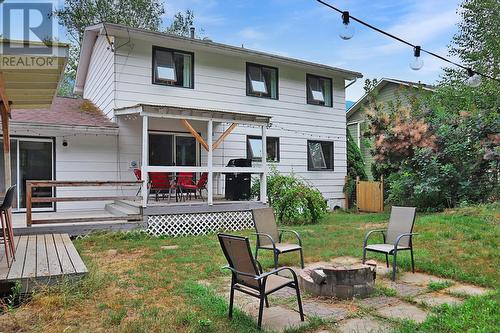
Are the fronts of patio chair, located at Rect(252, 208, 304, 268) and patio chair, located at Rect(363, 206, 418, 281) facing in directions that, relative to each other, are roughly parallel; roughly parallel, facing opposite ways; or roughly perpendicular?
roughly perpendicular

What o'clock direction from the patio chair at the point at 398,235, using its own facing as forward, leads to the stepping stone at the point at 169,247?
The stepping stone is roughly at 2 o'clock from the patio chair.

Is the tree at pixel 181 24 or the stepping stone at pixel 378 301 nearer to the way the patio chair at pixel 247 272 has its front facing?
the stepping stone

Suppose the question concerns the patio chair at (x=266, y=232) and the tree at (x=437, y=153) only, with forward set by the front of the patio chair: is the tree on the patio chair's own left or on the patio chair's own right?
on the patio chair's own left

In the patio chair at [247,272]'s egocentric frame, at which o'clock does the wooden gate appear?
The wooden gate is roughly at 11 o'clock from the patio chair.

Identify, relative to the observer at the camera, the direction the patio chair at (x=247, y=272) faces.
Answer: facing away from the viewer and to the right of the viewer

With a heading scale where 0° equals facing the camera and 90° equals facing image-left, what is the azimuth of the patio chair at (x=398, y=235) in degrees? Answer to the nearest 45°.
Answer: approximately 45°

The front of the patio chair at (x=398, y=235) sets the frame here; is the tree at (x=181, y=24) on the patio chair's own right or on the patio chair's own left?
on the patio chair's own right

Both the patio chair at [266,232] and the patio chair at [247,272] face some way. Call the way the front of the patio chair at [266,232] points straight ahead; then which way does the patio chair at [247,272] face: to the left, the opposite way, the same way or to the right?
to the left

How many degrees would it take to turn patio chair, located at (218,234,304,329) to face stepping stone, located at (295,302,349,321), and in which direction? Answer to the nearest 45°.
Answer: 0° — it already faces it

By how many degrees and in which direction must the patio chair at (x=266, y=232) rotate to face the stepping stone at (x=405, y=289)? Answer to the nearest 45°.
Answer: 0° — it already faces it

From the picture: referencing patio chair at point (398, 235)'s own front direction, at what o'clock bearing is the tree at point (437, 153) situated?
The tree is roughly at 5 o'clock from the patio chair.

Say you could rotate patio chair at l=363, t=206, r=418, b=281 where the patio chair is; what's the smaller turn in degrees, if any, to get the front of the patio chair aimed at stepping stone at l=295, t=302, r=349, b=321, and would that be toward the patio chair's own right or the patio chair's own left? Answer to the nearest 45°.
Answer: approximately 45° to the patio chair's own left

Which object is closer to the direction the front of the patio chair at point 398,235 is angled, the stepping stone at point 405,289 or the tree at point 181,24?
the stepping stone
